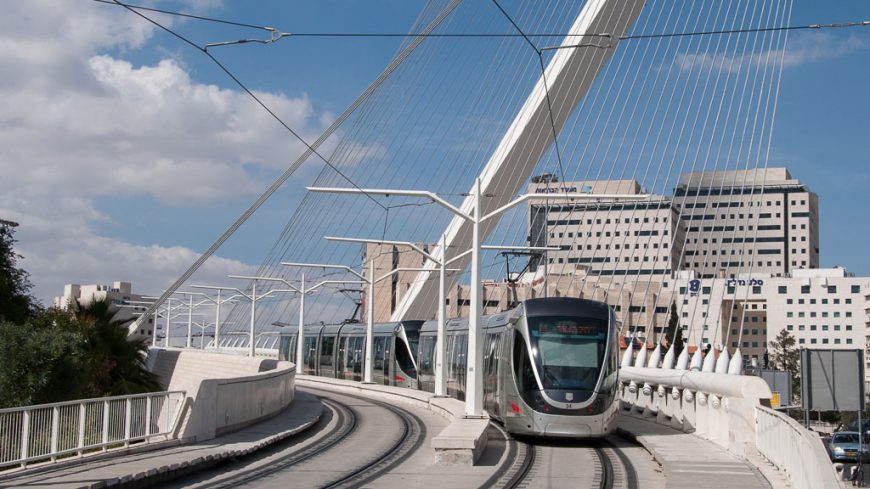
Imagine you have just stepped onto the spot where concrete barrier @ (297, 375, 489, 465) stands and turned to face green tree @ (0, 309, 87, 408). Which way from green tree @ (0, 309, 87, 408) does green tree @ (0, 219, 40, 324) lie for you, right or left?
right

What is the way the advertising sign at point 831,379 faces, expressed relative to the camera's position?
facing away from the viewer

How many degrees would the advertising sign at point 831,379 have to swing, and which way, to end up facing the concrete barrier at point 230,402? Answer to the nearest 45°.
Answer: approximately 90° to its left

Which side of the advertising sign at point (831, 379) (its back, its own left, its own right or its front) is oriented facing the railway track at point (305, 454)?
back
